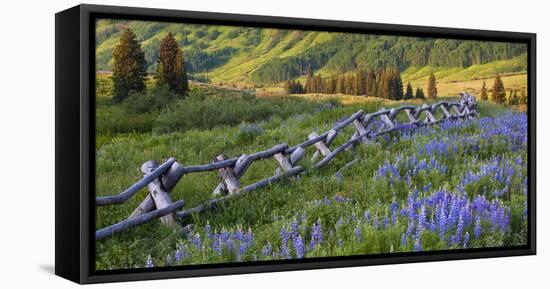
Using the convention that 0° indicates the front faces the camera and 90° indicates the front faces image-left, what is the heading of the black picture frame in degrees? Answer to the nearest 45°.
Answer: approximately 315°
